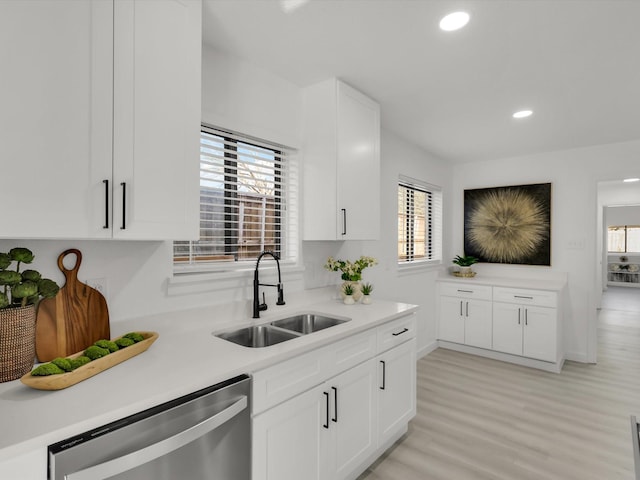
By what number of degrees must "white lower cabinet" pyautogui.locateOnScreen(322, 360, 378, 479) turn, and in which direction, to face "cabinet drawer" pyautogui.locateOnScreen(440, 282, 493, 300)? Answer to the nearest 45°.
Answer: approximately 90° to its left

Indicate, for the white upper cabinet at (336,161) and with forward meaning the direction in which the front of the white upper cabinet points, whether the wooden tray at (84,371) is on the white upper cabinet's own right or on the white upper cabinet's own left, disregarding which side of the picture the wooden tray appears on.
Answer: on the white upper cabinet's own right

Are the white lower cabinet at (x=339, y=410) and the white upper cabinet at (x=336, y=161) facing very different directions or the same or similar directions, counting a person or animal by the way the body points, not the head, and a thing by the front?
same or similar directions

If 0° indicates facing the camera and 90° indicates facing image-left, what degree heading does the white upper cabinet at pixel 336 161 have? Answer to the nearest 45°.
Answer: approximately 315°

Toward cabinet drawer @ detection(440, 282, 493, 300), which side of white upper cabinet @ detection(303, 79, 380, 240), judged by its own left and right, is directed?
left

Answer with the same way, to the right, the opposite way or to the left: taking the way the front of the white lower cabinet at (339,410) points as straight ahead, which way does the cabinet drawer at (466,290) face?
to the right

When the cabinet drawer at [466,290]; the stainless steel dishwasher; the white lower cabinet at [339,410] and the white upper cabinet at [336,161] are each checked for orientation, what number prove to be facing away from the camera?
0

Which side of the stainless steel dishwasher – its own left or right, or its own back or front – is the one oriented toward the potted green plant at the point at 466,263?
left

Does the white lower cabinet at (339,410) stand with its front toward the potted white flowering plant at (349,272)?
no

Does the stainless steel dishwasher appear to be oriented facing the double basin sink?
no

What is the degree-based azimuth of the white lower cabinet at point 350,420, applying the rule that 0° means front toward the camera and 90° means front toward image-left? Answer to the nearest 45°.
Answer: approximately 315°

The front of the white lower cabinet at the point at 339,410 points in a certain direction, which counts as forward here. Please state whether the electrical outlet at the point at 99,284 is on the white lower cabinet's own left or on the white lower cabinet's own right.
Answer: on the white lower cabinet's own right

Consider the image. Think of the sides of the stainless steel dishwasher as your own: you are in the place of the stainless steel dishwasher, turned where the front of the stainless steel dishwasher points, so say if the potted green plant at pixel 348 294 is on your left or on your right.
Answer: on your left

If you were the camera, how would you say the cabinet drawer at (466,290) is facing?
facing the viewer

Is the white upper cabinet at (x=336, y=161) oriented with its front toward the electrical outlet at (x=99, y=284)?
no

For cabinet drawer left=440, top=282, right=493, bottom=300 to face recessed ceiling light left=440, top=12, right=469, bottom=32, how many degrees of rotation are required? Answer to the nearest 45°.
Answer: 0° — it already faces it

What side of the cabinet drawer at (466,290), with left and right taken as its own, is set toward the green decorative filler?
front
